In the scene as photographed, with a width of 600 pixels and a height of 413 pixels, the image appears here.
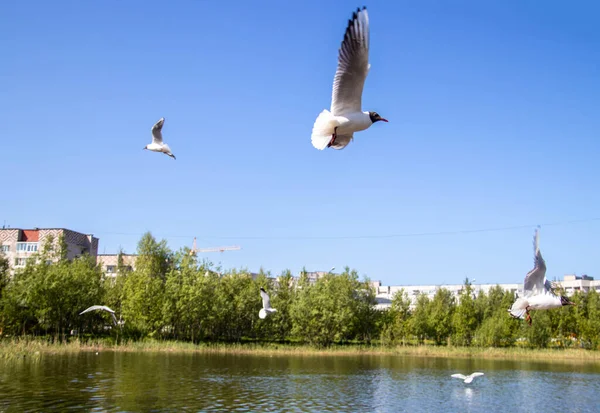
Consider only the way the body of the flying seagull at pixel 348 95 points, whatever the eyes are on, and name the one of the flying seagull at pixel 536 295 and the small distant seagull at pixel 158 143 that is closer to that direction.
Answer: the flying seagull

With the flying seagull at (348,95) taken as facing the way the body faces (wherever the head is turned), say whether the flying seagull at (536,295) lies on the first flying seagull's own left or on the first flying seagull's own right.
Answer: on the first flying seagull's own left

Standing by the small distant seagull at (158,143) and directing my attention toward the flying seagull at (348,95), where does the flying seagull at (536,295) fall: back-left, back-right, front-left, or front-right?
front-left

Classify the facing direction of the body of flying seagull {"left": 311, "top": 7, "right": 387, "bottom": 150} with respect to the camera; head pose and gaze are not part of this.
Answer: to the viewer's right

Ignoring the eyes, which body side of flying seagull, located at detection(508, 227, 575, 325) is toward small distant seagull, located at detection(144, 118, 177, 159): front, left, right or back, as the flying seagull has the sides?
back

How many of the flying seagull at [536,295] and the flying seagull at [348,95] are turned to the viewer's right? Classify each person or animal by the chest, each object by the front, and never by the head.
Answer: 2

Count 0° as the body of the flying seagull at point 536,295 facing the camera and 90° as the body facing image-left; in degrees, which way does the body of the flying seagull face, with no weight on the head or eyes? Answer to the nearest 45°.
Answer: approximately 270°

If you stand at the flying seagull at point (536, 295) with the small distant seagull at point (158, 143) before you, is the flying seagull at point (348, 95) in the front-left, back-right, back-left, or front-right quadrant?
front-left

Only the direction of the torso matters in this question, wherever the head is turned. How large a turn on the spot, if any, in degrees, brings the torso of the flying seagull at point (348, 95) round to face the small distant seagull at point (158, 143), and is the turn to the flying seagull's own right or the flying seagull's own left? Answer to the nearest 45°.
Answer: approximately 135° to the flying seagull's own left

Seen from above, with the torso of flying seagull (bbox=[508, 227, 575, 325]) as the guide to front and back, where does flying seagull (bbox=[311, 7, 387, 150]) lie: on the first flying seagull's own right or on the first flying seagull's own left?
on the first flying seagull's own right
